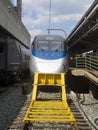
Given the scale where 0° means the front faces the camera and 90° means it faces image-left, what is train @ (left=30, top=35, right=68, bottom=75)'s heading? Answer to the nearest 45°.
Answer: approximately 0°

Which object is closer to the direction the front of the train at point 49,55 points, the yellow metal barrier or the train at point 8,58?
the yellow metal barrier

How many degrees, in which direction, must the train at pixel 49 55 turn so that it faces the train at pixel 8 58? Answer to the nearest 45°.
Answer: approximately 135° to its right

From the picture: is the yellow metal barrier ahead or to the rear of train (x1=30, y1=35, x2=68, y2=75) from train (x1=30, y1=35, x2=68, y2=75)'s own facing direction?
ahead
